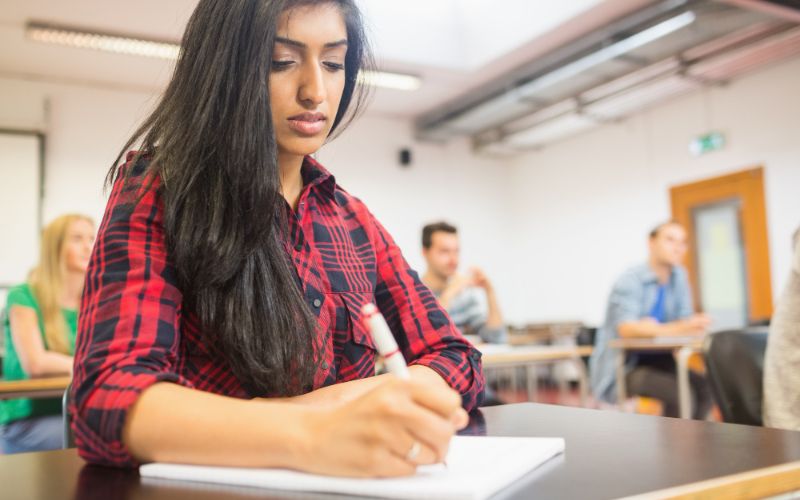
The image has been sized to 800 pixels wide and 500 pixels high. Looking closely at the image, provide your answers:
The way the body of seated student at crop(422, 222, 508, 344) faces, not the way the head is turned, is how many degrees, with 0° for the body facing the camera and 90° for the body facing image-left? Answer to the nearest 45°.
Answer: approximately 315°

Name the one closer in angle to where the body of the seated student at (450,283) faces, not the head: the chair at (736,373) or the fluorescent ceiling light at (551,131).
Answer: the chair

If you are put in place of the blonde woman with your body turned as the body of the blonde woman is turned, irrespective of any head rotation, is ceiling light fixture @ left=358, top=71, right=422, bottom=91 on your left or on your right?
on your left
